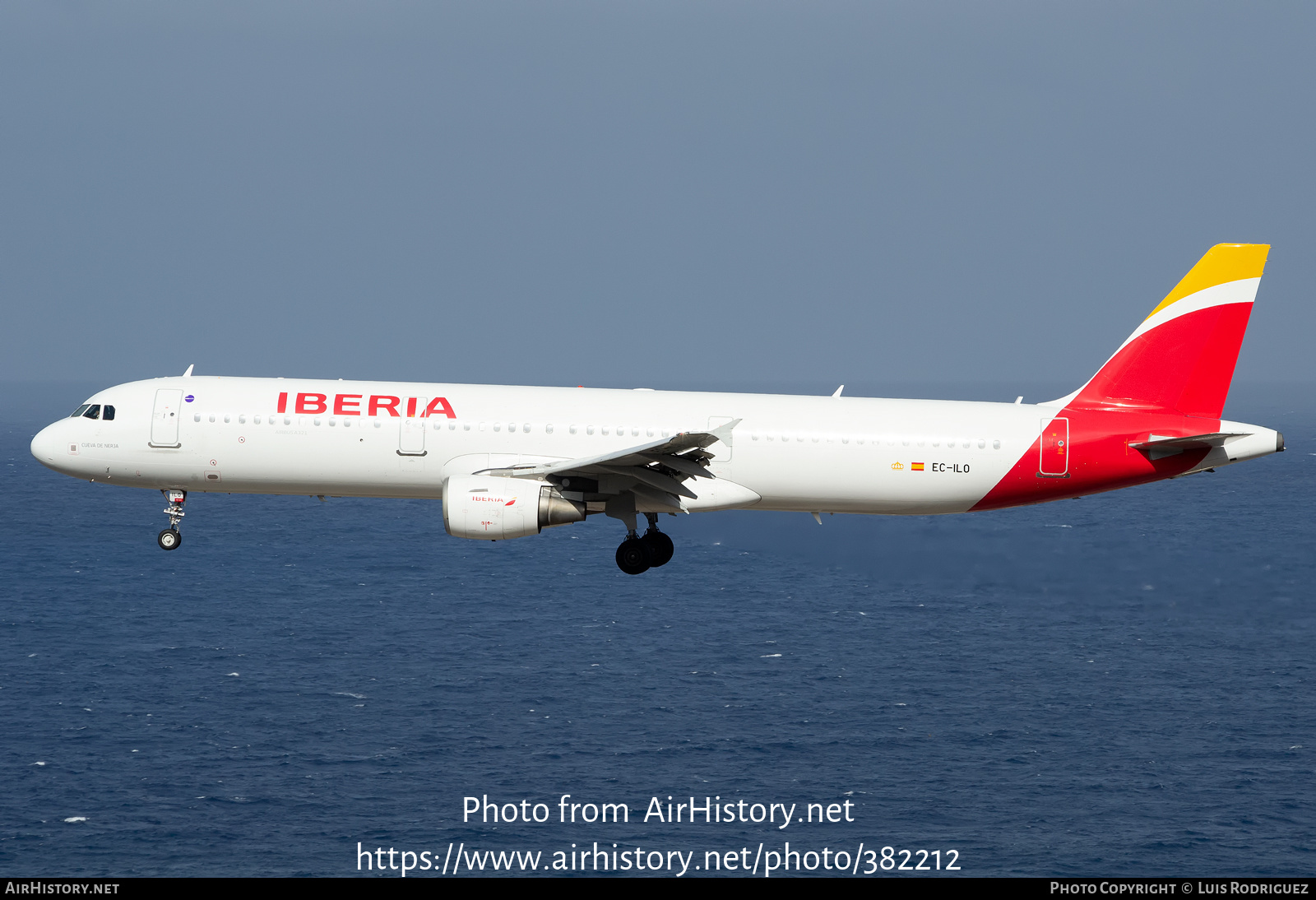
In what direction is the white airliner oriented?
to the viewer's left
